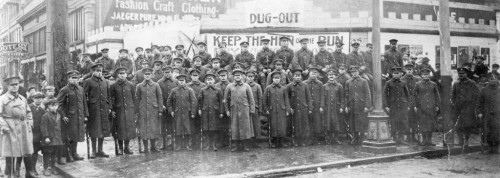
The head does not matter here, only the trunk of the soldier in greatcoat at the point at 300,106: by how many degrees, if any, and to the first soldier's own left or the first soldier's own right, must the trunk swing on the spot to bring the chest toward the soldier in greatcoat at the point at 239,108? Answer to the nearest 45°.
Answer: approximately 45° to the first soldier's own right

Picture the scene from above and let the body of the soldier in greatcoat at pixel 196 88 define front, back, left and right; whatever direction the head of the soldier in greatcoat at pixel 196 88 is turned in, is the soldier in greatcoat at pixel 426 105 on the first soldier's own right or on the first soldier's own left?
on the first soldier's own left

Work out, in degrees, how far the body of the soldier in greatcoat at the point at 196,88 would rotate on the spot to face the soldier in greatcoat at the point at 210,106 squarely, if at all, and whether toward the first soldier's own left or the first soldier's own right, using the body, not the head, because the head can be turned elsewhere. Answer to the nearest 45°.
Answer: approximately 45° to the first soldier's own left

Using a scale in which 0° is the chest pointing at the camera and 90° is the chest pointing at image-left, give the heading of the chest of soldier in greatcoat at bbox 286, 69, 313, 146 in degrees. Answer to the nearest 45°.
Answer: approximately 0°

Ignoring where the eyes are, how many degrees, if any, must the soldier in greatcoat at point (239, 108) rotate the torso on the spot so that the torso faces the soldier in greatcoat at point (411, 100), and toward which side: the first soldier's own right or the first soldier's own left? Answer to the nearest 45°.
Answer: approximately 90° to the first soldier's own left

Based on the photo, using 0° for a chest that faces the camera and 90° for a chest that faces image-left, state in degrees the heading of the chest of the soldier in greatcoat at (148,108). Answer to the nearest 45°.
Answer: approximately 0°

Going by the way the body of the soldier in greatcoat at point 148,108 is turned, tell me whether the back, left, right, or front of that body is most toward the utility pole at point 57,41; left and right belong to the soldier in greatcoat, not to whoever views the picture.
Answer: right
